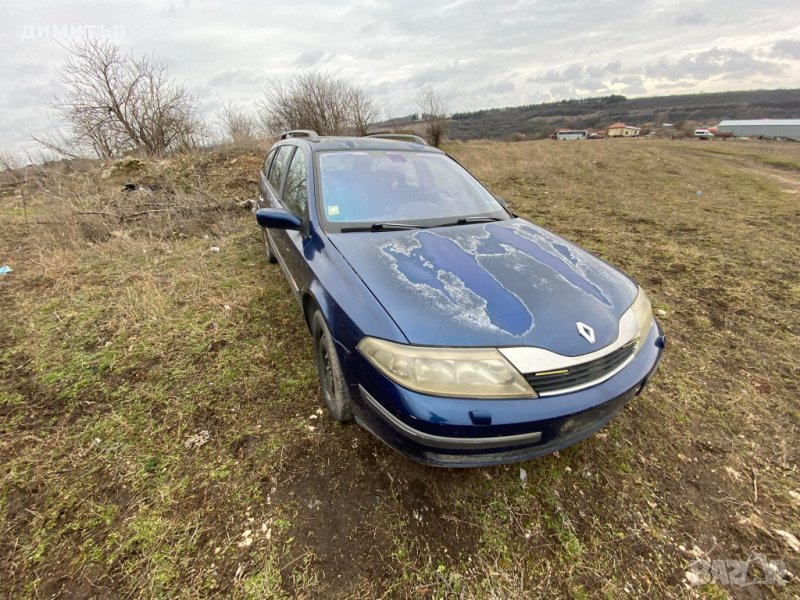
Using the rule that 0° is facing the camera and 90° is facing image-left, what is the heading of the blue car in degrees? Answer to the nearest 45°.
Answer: approximately 315°
